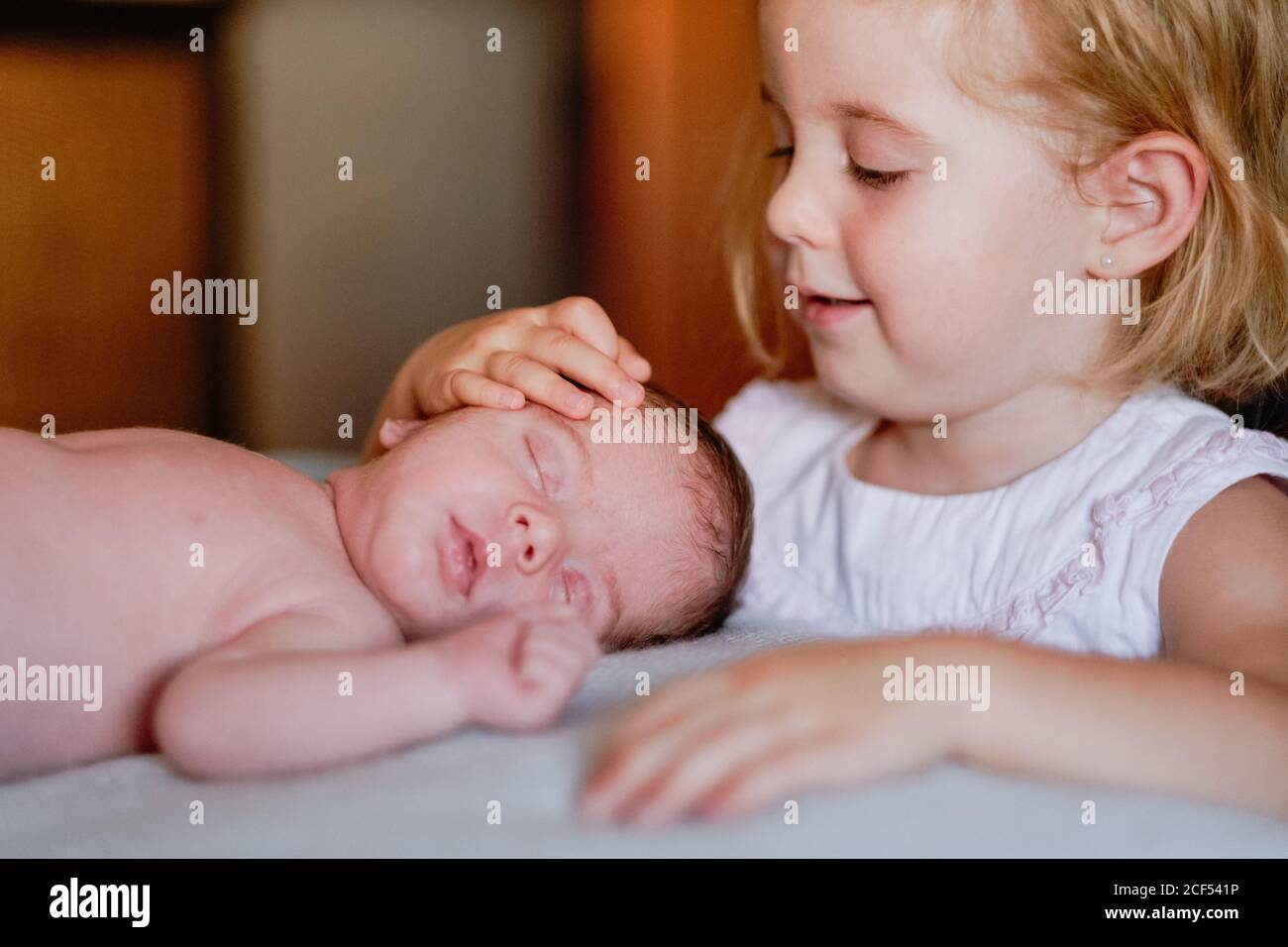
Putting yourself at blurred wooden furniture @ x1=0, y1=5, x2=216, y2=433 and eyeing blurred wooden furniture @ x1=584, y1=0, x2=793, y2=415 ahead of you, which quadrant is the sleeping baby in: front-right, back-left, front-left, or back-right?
front-right

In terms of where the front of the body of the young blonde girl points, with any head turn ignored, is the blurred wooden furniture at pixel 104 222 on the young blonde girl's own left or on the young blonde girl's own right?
on the young blonde girl's own right

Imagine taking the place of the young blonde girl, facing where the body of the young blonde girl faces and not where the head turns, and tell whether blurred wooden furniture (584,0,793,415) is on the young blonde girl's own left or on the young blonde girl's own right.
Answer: on the young blonde girl's own right

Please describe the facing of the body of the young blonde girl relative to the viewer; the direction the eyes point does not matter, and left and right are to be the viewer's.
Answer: facing the viewer and to the left of the viewer
